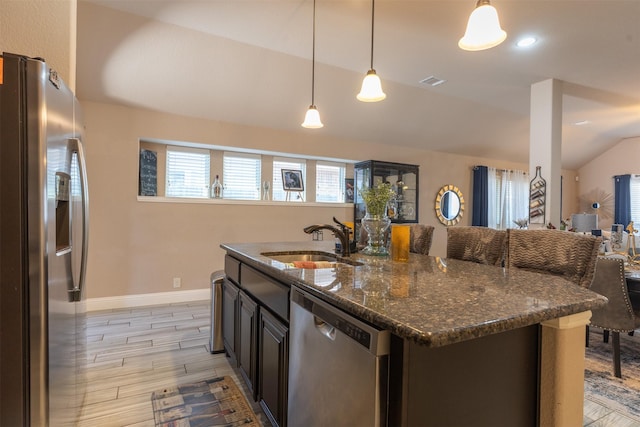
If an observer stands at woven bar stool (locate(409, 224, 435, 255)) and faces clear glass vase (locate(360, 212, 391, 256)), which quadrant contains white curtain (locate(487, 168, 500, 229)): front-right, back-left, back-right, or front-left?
back-right

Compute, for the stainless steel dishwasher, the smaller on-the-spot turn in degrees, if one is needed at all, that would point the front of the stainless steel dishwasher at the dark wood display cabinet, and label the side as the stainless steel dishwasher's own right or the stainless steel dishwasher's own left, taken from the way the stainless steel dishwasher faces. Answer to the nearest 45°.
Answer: approximately 135° to the stainless steel dishwasher's own right

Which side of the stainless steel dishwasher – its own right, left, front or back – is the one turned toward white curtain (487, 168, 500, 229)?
back

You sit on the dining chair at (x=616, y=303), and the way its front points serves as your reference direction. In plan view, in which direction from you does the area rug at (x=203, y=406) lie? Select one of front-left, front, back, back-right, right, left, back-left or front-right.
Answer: back

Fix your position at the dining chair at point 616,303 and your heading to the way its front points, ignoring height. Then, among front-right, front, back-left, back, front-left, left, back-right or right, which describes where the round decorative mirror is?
left

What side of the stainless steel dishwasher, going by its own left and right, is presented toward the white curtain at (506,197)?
back

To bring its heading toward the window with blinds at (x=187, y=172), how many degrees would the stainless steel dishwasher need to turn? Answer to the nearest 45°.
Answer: approximately 90° to its right

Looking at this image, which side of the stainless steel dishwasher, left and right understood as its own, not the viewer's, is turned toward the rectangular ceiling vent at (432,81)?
back

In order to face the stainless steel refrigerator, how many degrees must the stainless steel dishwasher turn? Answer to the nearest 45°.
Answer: approximately 45° to its right

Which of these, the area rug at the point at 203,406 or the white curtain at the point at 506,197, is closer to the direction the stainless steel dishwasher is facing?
the area rug

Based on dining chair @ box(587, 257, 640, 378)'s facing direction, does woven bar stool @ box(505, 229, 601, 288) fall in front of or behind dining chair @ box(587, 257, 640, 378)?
behind

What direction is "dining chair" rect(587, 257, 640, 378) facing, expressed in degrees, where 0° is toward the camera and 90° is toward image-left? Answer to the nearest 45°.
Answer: approximately 225°

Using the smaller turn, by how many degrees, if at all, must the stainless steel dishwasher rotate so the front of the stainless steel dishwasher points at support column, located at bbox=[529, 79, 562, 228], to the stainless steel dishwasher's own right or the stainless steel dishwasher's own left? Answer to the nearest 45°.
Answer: approximately 180°

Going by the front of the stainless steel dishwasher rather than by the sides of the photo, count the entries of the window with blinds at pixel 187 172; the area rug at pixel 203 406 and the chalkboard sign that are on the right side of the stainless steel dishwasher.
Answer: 3
